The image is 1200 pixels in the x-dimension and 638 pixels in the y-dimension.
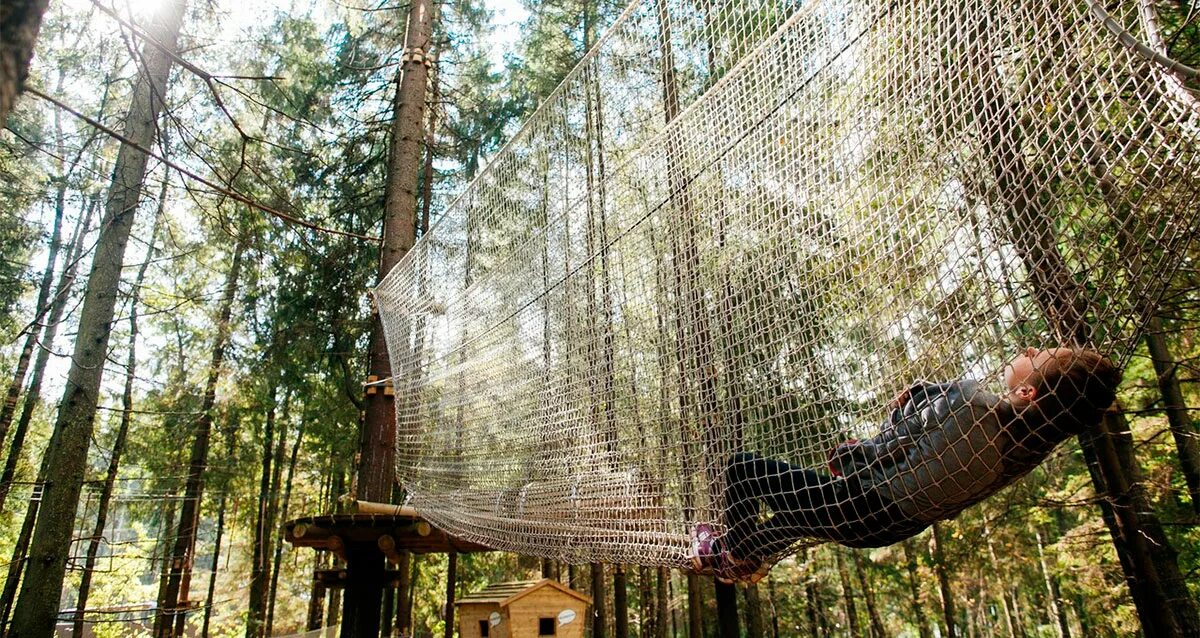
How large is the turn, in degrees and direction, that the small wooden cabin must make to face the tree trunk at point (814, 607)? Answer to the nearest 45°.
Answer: approximately 90° to its left

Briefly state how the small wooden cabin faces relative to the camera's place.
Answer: facing the viewer and to the right of the viewer

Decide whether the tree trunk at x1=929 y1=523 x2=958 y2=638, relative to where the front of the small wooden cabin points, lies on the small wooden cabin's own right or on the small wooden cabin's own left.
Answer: on the small wooden cabin's own left

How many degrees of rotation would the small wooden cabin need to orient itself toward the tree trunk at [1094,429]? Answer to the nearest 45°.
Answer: approximately 45° to its left

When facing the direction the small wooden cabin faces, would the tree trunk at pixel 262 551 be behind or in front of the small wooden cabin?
behind

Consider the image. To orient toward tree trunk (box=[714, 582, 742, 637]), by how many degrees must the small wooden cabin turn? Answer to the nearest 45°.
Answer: approximately 45° to its left

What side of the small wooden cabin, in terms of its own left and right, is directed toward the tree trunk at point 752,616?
left

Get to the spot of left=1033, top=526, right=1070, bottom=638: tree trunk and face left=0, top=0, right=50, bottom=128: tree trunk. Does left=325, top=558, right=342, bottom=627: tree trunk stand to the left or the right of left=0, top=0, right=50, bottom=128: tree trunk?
right

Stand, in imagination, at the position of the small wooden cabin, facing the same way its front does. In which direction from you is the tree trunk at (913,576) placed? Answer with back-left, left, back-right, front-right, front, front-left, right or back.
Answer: left

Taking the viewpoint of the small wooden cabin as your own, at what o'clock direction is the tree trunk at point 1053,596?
The tree trunk is roughly at 9 o'clock from the small wooden cabin.
